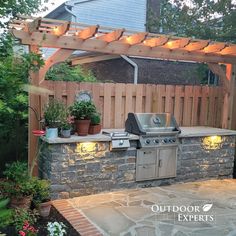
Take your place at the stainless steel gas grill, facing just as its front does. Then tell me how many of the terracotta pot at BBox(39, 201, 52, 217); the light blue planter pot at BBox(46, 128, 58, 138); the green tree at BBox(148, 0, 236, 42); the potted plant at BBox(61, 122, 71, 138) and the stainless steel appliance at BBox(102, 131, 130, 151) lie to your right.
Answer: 4

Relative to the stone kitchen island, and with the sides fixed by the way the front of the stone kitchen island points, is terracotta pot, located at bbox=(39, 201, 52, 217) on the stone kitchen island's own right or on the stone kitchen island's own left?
on the stone kitchen island's own right

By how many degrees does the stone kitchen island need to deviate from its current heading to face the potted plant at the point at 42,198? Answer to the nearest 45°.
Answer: approximately 90° to its right

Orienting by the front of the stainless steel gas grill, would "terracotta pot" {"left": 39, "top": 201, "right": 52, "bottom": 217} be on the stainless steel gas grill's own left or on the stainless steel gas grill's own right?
on the stainless steel gas grill's own right

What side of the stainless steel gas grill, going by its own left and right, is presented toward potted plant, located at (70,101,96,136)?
right

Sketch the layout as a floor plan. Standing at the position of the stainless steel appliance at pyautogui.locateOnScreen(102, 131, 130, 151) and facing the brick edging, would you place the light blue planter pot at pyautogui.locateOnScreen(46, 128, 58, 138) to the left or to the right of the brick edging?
right

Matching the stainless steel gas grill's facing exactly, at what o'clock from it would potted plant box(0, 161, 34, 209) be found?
The potted plant is roughly at 3 o'clock from the stainless steel gas grill.

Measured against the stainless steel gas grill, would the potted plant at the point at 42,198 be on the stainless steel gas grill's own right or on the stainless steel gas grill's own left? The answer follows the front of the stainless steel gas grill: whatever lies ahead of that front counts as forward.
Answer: on the stainless steel gas grill's own right

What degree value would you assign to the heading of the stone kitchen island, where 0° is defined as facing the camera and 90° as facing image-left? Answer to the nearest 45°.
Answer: approximately 315°
